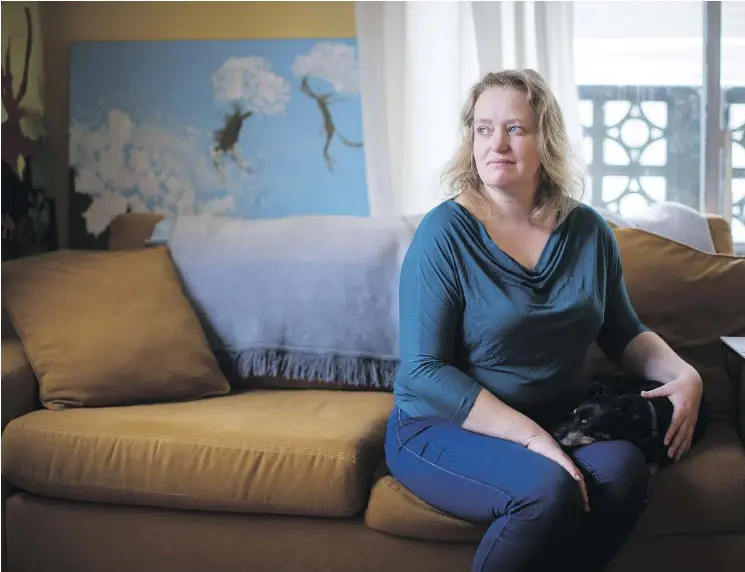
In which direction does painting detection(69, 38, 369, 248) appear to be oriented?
toward the camera

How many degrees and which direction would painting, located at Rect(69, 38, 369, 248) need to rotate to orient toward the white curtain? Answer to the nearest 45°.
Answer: approximately 90° to its left

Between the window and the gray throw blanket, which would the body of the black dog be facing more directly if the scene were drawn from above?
the gray throw blanket

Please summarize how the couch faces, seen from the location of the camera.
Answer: facing the viewer

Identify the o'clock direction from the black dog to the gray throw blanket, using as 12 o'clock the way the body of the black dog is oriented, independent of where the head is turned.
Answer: The gray throw blanket is roughly at 1 o'clock from the black dog.

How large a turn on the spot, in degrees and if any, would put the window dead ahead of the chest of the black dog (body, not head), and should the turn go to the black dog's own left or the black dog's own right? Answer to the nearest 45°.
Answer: approximately 90° to the black dog's own right

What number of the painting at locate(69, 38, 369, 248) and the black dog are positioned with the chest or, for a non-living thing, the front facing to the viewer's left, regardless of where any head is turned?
1

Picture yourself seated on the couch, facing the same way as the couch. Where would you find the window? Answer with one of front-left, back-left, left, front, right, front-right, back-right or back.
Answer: back-left

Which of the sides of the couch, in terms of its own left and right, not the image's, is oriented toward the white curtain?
back

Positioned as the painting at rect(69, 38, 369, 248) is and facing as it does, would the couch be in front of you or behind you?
in front

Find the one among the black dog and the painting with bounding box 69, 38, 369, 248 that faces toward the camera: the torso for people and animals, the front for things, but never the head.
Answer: the painting

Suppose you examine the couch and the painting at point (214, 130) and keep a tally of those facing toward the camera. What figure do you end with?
2

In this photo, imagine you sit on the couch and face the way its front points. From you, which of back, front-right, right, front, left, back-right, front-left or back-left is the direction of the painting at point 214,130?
back

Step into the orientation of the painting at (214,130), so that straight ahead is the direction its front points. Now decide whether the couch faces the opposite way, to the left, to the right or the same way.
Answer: the same way

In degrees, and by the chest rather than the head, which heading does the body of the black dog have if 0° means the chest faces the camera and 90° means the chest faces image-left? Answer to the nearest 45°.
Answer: approximately 90°

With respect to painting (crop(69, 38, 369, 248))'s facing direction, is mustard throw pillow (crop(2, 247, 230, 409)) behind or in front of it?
in front
